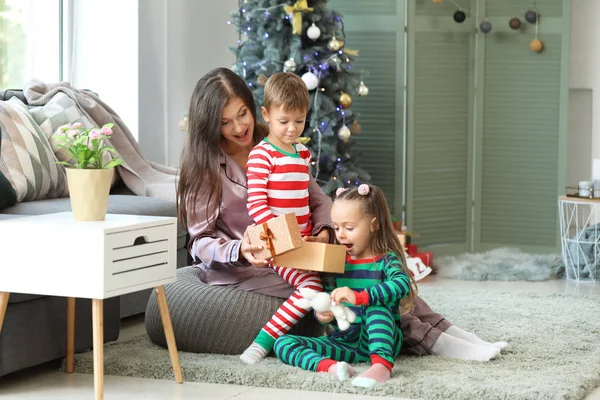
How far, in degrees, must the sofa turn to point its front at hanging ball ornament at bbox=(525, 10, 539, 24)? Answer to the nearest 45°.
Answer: approximately 90° to its left

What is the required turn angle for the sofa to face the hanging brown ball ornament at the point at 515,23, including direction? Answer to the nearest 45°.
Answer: approximately 90° to its left

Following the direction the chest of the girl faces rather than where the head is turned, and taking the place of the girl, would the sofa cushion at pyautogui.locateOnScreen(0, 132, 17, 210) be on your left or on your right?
on your right

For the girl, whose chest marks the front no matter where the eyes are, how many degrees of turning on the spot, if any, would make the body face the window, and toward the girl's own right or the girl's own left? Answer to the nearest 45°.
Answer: approximately 90° to the girl's own right

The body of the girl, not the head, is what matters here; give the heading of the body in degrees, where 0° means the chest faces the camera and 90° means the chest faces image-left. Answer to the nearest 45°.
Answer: approximately 45°

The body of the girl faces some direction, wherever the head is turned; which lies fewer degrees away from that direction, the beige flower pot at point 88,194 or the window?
the beige flower pot

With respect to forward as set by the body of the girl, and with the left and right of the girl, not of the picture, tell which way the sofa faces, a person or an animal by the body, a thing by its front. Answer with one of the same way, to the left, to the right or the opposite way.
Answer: to the left

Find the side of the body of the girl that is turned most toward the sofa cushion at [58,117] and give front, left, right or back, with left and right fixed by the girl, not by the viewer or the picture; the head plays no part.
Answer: right

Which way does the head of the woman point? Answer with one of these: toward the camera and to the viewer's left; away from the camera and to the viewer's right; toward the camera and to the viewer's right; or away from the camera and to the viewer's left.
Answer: toward the camera and to the viewer's right

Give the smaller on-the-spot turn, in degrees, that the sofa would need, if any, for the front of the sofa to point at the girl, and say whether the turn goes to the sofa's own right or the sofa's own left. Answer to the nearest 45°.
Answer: approximately 45° to the sofa's own left
